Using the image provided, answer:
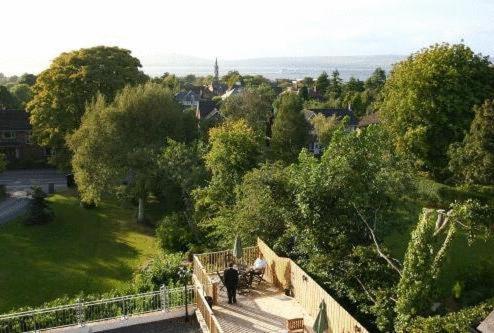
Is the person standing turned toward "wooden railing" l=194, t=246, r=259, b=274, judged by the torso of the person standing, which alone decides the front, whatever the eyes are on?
yes

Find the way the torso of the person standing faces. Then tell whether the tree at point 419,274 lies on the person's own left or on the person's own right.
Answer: on the person's own right

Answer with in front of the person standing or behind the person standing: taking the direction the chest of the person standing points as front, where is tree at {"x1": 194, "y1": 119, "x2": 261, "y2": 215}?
in front

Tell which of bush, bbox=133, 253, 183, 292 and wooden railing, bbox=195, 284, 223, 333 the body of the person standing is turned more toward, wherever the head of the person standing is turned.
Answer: the bush

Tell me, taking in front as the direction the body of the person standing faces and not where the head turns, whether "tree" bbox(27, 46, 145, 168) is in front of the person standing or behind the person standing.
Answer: in front

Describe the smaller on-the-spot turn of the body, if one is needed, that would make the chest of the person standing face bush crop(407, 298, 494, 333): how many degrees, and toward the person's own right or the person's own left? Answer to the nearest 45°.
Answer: approximately 135° to the person's own right

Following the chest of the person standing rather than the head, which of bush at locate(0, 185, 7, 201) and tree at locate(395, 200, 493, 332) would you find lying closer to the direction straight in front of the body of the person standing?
the bush

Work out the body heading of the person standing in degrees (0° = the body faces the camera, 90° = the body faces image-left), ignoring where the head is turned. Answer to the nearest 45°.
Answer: approximately 180°

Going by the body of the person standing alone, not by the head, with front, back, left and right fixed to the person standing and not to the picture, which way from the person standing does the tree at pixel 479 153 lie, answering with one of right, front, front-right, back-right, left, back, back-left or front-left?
front-right

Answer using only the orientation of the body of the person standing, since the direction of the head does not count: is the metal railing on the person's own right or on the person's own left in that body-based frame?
on the person's own left
